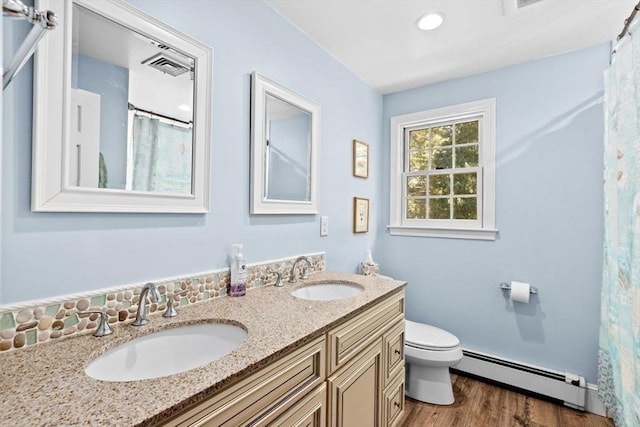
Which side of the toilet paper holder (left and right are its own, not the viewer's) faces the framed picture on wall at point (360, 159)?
right

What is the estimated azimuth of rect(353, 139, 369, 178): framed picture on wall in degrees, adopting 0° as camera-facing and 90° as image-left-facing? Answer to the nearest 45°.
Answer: approximately 315°

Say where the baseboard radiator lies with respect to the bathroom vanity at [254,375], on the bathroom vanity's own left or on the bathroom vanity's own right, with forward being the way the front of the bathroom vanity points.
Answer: on the bathroom vanity's own left

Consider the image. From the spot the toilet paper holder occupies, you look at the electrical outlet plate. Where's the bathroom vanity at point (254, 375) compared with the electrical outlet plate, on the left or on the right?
left

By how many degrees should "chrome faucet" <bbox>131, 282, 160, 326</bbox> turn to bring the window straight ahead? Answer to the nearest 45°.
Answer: approximately 45° to its left

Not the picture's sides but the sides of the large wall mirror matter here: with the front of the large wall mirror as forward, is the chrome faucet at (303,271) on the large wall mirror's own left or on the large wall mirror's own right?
on the large wall mirror's own left

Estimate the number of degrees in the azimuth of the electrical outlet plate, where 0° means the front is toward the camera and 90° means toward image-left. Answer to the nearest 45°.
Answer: approximately 315°
